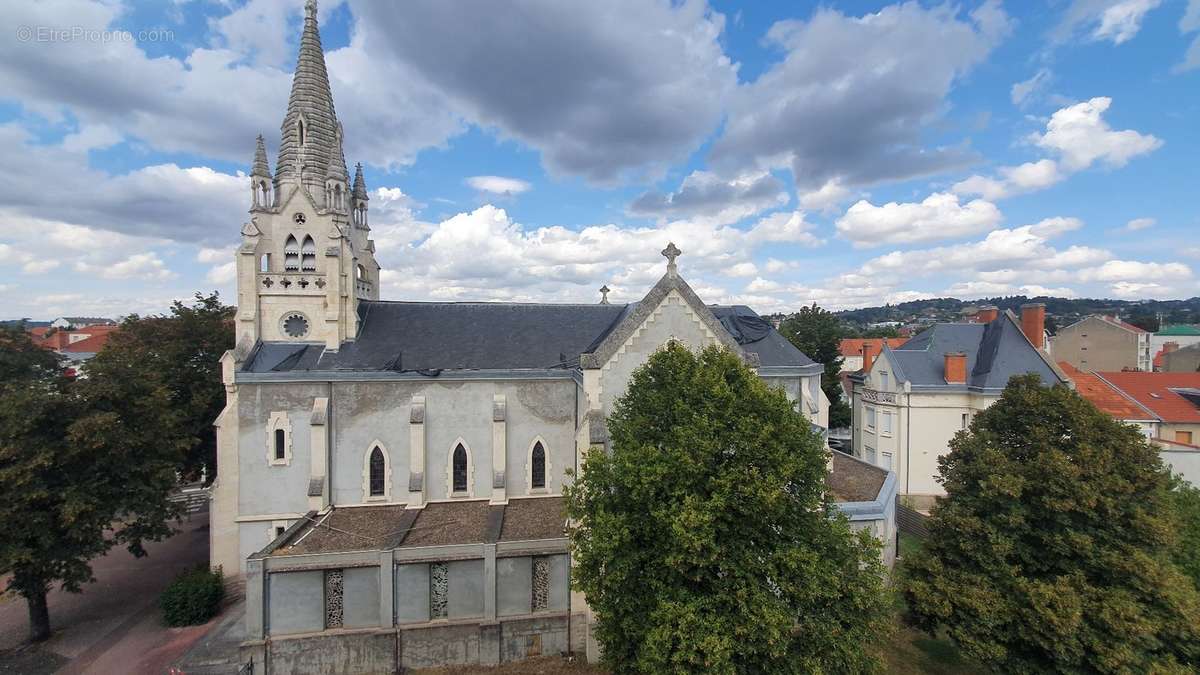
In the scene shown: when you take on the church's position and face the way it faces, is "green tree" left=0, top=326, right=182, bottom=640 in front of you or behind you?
in front

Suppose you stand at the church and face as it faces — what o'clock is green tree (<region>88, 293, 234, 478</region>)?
The green tree is roughly at 1 o'clock from the church.

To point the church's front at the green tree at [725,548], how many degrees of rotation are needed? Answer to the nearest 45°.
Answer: approximately 135° to its left

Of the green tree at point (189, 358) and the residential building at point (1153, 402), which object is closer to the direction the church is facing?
the green tree

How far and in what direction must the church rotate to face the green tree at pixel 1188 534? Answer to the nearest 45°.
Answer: approximately 180°

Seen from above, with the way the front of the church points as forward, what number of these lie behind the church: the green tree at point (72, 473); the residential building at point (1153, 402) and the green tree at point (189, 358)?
1

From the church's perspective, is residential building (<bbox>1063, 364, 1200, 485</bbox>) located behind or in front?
behind

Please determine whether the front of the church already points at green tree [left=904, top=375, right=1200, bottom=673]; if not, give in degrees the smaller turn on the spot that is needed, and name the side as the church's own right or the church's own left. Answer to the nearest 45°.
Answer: approximately 135° to the church's own left

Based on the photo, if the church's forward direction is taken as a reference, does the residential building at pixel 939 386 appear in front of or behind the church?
behind

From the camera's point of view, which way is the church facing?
to the viewer's left
